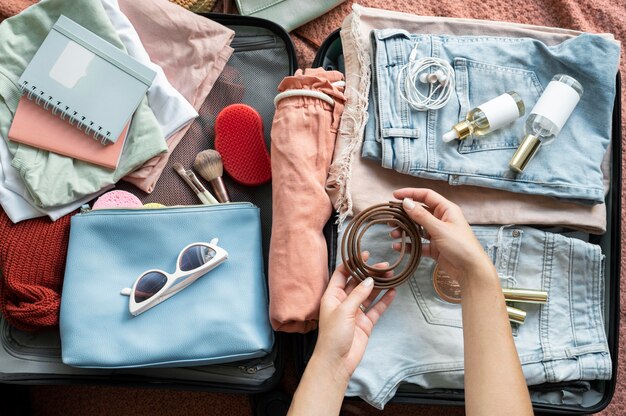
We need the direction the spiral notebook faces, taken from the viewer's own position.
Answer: facing the viewer
